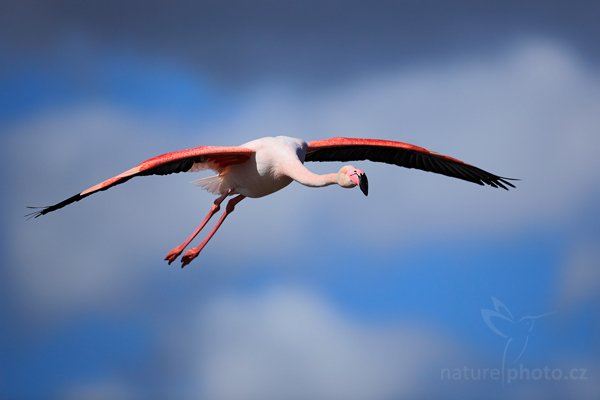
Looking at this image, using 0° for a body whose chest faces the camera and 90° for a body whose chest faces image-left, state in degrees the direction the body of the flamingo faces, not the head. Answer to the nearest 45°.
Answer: approximately 315°
